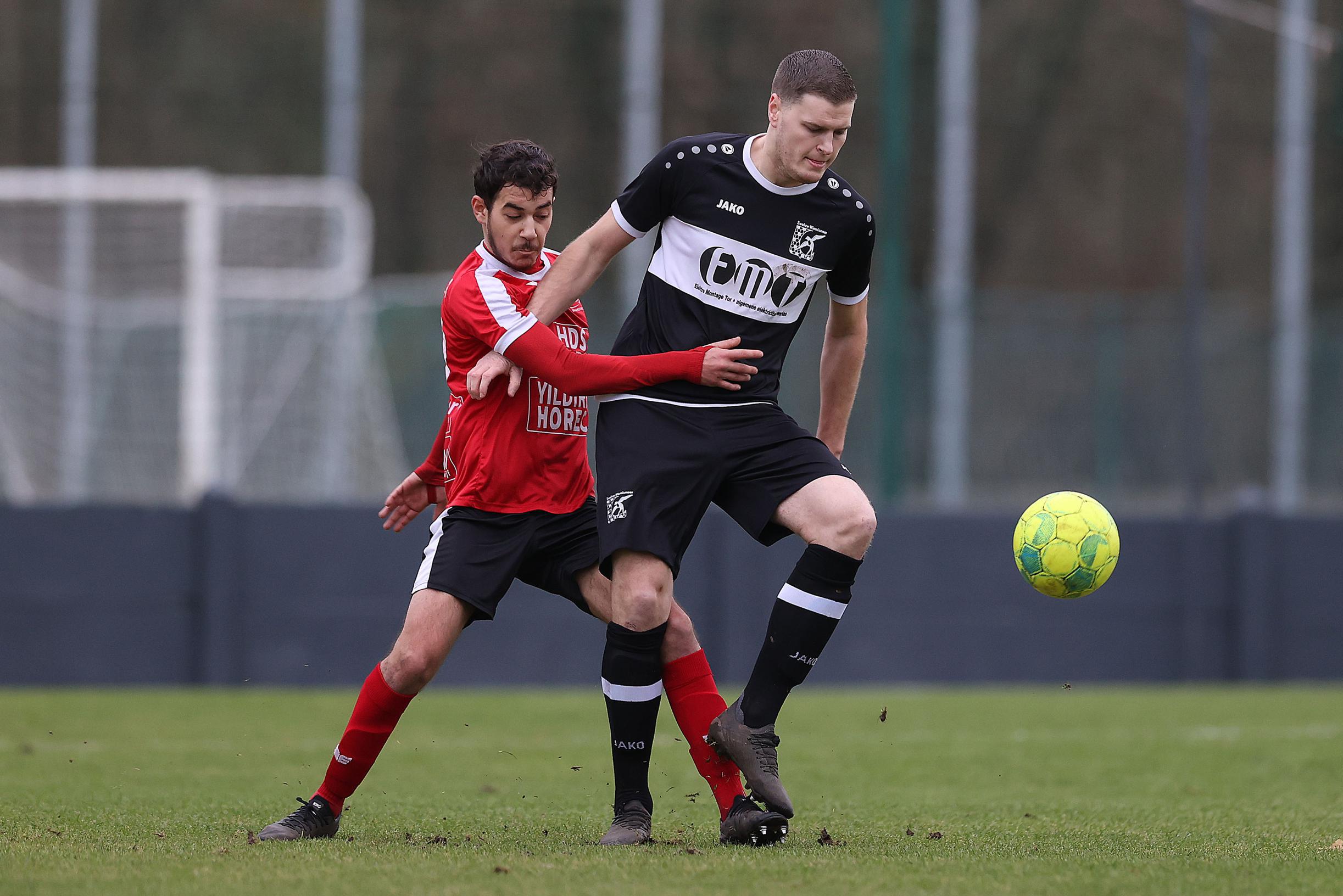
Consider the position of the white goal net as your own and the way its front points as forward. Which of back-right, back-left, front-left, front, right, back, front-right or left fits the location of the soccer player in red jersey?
front-left

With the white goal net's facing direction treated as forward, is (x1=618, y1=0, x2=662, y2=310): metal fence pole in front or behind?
behind

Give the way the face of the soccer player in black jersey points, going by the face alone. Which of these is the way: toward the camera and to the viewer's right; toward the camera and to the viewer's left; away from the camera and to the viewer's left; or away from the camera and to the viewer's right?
toward the camera and to the viewer's right

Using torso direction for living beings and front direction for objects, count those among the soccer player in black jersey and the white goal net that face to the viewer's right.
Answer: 0

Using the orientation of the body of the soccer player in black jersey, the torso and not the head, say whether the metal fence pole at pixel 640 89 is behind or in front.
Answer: behind

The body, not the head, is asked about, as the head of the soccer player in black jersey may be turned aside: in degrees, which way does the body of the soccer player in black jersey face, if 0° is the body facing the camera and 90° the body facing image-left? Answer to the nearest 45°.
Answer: approximately 0°

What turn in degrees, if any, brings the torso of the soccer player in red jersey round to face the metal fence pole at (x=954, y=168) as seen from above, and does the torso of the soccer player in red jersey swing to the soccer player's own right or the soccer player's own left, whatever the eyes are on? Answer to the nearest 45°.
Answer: approximately 135° to the soccer player's own left

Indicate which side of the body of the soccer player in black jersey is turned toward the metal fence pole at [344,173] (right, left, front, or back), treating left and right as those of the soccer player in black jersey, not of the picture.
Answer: back

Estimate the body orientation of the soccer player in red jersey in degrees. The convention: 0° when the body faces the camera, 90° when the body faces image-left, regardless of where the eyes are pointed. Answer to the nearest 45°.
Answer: approximately 315°

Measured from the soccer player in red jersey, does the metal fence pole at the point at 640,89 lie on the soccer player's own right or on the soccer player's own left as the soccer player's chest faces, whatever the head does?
on the soccer player's own left
